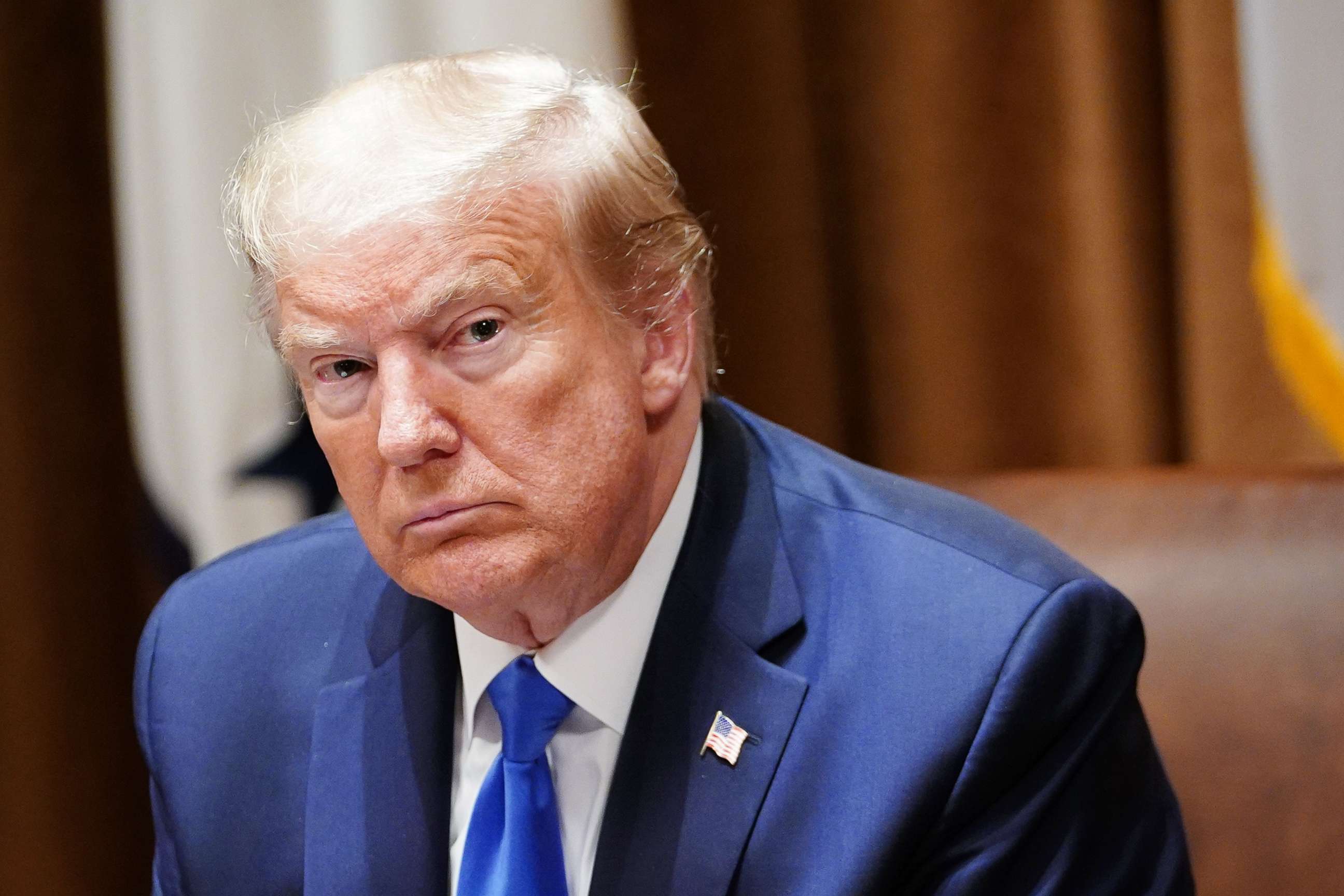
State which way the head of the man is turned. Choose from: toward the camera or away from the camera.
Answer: toward the camera

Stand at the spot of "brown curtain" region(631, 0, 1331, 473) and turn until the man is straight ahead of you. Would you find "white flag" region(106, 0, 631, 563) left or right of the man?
right

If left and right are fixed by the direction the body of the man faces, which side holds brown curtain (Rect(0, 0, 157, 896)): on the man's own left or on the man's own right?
on the man's own right

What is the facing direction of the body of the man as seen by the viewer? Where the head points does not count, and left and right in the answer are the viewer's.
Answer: facing the viewer and to the left of the viewer

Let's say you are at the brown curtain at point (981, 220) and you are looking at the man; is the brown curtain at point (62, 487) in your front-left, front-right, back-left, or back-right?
front-right

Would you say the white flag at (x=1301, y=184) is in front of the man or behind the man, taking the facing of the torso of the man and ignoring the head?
behind

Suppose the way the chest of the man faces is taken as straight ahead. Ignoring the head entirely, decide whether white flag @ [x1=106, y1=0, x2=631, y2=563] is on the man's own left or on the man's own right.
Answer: on the man's own right
